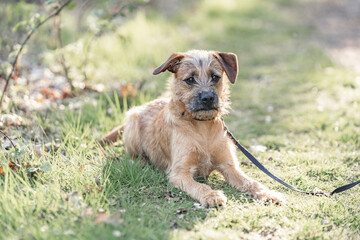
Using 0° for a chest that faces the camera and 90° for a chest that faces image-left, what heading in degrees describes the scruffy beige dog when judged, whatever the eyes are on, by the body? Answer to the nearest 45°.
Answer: approximately 315°
